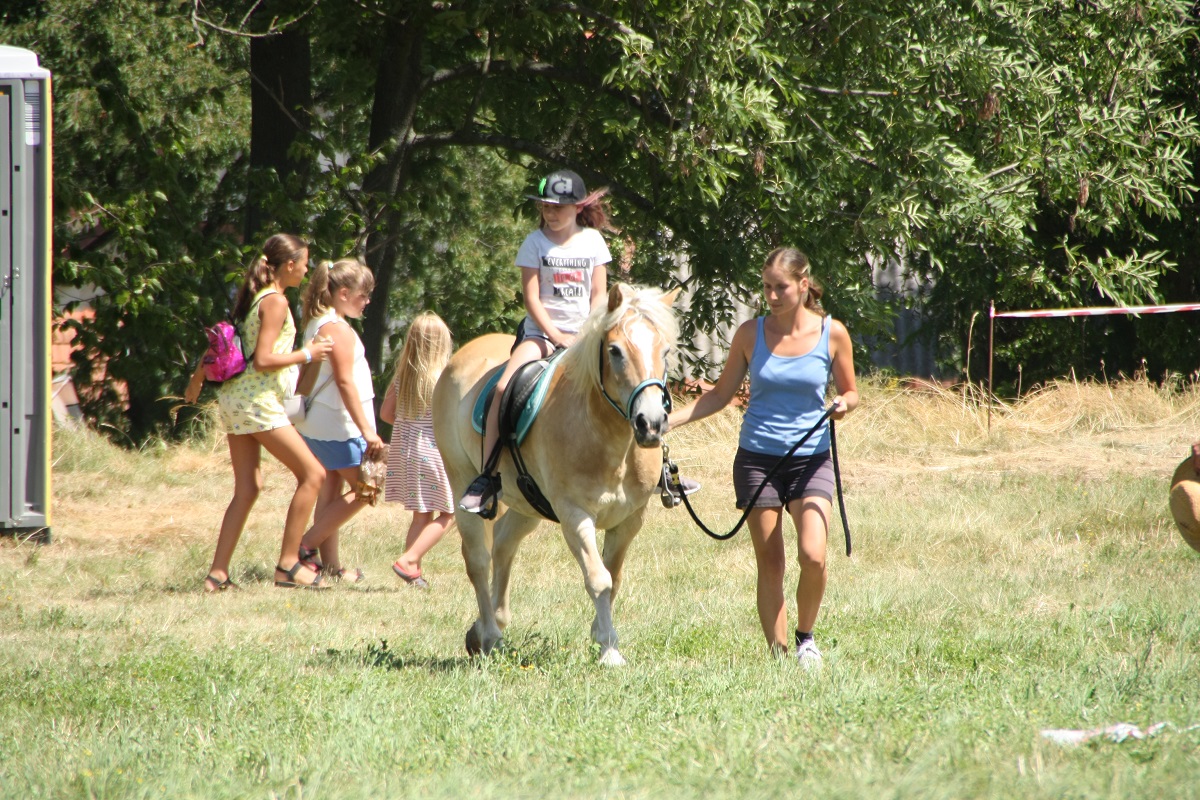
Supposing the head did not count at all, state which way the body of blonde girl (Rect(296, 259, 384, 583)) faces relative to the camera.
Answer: to the viewer's right

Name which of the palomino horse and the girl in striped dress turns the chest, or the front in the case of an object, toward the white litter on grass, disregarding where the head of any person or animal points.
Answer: the palomino horse

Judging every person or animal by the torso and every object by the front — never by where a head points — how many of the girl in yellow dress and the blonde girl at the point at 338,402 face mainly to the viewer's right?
2

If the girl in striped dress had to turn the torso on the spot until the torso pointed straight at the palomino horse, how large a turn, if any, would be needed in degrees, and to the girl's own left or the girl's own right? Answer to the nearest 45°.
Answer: approximately 135° to the girl's own right

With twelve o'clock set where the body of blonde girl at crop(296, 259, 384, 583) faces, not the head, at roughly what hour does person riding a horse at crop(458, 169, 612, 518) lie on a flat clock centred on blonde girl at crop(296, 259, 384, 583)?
person riding a horse at crop(458, 169, 612, 518) is roughly at 2 o'clock from blonde girl at crop(296, 259, 384, 583).

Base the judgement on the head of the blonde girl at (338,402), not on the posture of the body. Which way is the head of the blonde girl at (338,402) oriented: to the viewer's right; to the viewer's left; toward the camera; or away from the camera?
to the viewer's right

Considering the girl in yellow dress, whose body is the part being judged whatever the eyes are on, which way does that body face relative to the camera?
to the viewer's right

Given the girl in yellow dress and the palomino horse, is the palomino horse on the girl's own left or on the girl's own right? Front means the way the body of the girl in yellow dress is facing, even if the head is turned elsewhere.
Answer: on the girl's own right

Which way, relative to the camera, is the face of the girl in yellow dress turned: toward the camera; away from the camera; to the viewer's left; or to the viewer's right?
to the viewer's right
